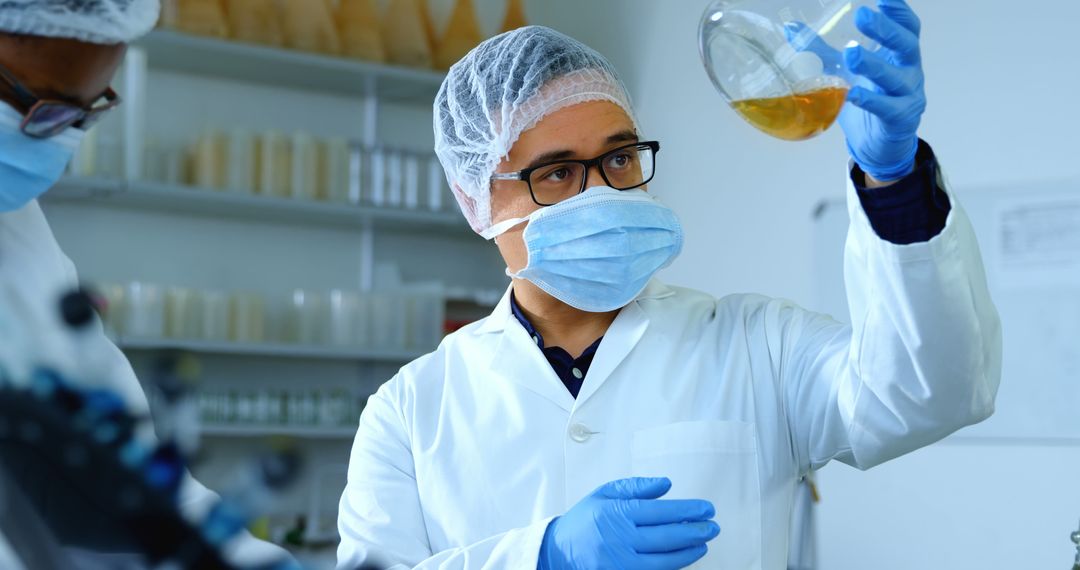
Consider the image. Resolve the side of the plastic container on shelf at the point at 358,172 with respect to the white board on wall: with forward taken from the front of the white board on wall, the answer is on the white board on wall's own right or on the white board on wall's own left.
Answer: on the white board on wall's own right

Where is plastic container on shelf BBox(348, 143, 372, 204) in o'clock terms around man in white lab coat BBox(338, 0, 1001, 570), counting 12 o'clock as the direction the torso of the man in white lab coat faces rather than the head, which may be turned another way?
The plastic container on shelf is roughly at 5 o'clock from the man in white lab coat.

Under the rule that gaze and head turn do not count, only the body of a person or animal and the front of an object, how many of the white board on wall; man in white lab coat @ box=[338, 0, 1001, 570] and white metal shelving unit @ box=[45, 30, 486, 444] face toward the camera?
3

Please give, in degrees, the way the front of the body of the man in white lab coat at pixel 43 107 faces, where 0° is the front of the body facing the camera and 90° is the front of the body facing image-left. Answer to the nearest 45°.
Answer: approximately 315°

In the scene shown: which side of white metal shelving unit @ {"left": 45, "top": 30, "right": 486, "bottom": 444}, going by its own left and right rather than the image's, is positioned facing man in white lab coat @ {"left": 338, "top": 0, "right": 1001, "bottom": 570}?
front

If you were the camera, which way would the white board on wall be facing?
facing the viewer

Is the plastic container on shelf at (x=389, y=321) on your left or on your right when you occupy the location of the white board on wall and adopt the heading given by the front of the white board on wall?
on your right

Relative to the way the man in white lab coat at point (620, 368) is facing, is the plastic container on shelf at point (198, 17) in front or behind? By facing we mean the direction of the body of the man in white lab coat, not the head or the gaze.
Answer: behind

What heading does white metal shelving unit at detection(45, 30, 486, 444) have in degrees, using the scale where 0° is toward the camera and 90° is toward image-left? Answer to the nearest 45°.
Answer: approximately 0°

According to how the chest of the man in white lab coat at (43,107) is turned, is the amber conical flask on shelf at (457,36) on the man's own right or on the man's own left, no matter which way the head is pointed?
on the man's own left

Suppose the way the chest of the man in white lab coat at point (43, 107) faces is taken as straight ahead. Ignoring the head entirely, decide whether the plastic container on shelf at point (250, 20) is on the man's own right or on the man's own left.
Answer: on the man's own left

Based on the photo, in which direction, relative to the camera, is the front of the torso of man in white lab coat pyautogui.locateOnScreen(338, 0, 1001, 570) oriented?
toward the camera

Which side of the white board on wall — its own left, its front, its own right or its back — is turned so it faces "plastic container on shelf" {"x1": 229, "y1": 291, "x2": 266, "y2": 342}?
right

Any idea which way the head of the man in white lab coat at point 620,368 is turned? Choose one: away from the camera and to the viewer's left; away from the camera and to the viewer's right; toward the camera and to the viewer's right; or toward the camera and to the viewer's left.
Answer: toward the camera and to the viewer's right

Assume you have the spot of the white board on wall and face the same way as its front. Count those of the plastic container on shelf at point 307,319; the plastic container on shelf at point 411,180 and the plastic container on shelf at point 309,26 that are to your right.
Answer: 3
